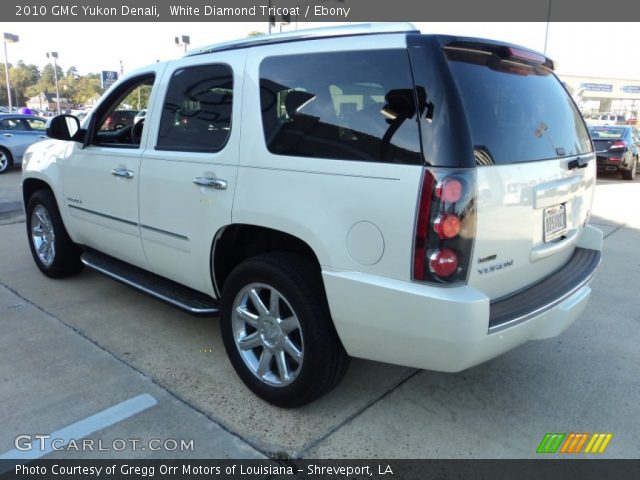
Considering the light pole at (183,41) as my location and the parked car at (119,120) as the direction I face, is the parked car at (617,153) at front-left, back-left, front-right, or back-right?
front-left

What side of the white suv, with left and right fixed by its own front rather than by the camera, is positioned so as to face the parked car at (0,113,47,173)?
front

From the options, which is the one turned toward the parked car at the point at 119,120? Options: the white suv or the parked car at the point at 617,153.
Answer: the white suv

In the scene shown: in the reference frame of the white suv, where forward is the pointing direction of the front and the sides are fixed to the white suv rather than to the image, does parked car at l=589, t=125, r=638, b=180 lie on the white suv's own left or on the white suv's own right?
on the white suv's own right

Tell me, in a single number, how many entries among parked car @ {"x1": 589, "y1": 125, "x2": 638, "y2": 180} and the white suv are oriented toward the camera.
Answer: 0

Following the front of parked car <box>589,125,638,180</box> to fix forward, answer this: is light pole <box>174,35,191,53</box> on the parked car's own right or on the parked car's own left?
on the parked car's own left

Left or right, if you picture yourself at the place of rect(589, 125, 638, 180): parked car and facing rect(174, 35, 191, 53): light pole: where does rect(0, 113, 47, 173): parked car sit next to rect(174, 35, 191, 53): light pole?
left

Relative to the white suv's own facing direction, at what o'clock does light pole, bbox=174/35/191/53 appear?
The light pole is roughly at 1 o'clock from the white suv.

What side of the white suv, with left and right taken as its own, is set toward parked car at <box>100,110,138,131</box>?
front

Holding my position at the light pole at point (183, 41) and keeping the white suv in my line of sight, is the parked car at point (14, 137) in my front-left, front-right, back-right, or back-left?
front-right

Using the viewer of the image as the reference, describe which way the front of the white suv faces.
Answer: facing away from the viewer and to the left of the viewer

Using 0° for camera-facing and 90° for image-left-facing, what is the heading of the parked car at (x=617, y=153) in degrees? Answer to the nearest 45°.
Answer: approximately 225°
